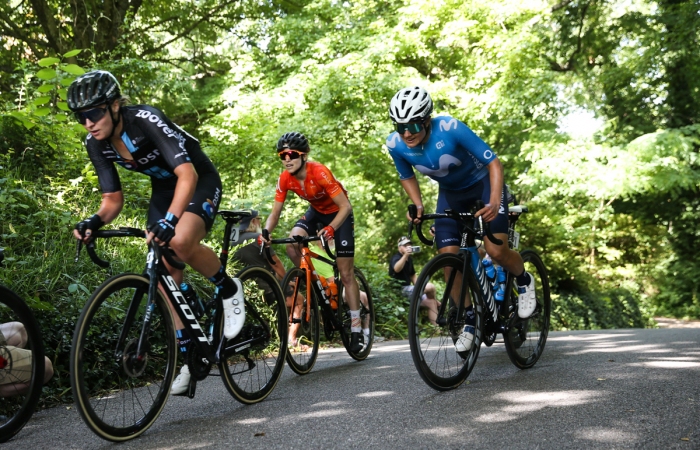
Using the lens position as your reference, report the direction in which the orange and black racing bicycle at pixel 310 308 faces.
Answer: facing the viewer and to the left of the viewer

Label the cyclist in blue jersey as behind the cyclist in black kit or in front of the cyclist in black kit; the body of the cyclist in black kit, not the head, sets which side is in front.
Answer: behind

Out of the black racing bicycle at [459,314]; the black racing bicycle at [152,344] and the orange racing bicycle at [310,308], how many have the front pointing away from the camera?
0

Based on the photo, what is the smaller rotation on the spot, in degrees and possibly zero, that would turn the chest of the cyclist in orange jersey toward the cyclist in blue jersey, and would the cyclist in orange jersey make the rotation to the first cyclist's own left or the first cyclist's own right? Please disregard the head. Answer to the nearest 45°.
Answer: approximately 90° to the first cyclist's own left

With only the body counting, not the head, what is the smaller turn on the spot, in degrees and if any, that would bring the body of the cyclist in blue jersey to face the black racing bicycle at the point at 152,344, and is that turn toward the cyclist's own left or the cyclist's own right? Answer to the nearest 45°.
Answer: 0° — they already face it

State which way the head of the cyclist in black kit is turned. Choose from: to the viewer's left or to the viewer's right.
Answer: to the viewer's left

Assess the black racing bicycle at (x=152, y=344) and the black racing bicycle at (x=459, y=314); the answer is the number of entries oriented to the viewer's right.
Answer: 0

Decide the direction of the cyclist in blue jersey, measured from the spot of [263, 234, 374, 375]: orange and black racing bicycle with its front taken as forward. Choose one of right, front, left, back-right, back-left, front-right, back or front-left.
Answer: left

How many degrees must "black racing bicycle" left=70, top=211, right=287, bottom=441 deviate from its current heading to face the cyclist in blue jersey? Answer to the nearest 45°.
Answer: approximately 135° to its left

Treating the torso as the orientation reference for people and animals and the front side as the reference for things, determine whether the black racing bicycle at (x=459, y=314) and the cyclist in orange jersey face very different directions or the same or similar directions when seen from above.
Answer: same or similar directions

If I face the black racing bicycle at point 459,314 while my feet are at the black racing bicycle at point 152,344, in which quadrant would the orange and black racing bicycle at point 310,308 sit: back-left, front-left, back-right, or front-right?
front-left

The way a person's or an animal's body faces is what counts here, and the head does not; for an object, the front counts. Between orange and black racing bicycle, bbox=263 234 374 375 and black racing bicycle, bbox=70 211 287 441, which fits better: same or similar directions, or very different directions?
same or similar directions

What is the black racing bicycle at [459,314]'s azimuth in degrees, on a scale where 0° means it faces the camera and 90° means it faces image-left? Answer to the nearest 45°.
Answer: approximately 45°

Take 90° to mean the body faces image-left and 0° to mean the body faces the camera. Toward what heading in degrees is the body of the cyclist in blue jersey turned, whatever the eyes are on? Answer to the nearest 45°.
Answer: approximately 45°

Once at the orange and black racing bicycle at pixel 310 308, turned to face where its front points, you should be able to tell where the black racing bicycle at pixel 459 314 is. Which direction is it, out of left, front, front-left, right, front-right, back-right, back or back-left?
left

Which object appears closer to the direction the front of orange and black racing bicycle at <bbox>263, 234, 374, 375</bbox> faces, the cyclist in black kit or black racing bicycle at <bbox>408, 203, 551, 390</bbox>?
the cyclist in black kit

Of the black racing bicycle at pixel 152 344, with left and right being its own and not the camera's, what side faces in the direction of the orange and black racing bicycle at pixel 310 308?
back
